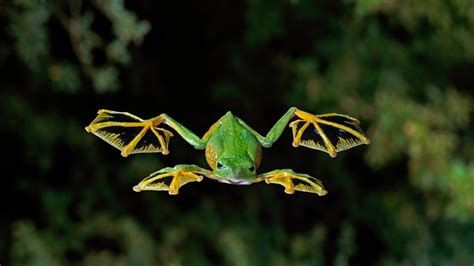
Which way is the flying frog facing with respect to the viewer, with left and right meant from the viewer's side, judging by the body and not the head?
facing the viewer
